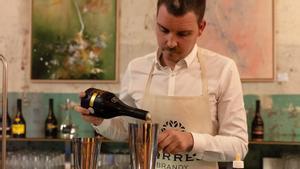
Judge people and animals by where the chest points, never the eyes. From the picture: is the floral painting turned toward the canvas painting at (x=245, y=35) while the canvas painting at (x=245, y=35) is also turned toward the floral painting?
no

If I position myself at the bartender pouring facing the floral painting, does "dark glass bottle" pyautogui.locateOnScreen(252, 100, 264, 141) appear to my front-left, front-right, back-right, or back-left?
front-right

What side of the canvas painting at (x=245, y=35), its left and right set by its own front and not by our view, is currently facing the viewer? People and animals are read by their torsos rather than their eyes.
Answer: front

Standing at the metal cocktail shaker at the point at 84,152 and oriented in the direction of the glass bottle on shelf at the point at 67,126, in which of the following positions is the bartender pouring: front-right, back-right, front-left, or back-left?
front-right

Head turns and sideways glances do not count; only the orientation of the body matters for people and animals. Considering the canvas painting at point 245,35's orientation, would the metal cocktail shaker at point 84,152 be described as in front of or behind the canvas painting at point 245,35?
in front

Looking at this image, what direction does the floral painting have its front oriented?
toward the camera

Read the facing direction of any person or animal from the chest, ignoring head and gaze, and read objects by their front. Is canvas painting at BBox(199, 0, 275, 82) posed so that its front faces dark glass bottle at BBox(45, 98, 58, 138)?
no

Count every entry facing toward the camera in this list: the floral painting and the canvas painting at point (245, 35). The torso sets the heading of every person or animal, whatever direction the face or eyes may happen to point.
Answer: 2

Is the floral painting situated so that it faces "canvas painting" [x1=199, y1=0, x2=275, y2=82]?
no

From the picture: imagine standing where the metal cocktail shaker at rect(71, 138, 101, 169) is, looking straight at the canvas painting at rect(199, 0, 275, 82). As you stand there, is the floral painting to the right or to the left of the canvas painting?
left

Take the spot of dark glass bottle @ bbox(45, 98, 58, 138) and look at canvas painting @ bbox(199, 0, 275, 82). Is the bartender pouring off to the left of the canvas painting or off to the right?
right

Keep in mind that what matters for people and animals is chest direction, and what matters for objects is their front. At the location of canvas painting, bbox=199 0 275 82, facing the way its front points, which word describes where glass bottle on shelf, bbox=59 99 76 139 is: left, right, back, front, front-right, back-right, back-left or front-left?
right

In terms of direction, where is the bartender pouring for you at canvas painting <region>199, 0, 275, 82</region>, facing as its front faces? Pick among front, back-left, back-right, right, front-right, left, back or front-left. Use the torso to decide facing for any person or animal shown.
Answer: front

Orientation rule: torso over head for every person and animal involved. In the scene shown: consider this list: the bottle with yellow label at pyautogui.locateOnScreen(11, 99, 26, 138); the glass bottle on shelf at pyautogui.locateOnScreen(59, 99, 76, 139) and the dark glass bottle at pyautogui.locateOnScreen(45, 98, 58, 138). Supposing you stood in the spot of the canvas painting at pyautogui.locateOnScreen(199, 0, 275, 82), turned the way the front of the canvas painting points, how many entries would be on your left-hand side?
0

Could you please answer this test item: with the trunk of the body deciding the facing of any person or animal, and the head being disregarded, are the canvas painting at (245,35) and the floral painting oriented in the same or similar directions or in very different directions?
same or similar directions

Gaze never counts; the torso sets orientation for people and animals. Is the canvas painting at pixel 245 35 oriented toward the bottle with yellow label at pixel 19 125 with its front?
no
